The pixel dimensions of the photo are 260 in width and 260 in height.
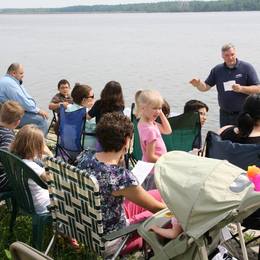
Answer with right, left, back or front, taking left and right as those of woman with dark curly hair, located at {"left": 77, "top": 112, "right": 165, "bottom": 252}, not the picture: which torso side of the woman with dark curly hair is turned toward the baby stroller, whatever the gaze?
right

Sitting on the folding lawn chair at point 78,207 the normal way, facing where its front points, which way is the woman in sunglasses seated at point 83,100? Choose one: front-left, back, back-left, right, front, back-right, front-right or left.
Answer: front-left

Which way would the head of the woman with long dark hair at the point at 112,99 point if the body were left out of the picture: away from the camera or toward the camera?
away from the camera

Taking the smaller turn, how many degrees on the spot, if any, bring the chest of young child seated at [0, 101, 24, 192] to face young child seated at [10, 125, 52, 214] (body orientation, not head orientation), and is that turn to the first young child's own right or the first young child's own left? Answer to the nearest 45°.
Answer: approximately 135° to the first young child's own right

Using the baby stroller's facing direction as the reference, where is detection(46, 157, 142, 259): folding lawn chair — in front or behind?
in front

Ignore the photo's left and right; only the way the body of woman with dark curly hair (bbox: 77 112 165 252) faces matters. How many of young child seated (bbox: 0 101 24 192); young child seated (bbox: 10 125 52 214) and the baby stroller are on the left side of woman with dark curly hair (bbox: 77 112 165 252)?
2

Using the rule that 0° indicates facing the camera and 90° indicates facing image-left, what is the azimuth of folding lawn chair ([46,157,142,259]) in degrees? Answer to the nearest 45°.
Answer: approximately 225°

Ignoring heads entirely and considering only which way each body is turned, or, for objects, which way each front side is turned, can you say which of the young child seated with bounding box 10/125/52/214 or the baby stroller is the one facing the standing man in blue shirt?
the young child seated

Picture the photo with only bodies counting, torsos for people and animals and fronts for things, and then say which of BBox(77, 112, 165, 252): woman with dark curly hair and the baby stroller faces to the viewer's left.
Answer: the baby stroller

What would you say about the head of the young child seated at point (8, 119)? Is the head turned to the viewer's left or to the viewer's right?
to the viewer's right

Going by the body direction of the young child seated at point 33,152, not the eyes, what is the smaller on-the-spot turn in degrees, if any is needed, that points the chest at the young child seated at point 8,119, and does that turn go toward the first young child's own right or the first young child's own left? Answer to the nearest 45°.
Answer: approximately 45° to the first young child's own left

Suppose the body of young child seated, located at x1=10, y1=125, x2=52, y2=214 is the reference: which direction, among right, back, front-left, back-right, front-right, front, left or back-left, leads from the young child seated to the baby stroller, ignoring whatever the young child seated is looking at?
right

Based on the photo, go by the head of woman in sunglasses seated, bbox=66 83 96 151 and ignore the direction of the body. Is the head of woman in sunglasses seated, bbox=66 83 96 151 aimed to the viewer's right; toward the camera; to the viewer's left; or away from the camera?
to the viewer's right

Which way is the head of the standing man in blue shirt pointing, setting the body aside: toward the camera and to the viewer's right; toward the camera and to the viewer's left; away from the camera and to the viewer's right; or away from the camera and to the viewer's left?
toward the camera and to the viewer's left

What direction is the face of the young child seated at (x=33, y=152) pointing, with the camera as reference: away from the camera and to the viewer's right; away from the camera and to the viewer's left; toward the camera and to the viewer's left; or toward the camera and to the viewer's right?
away from the camera and to the viewer's right

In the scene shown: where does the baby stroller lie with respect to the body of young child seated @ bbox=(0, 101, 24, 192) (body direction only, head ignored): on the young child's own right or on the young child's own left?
on the young child's own right
